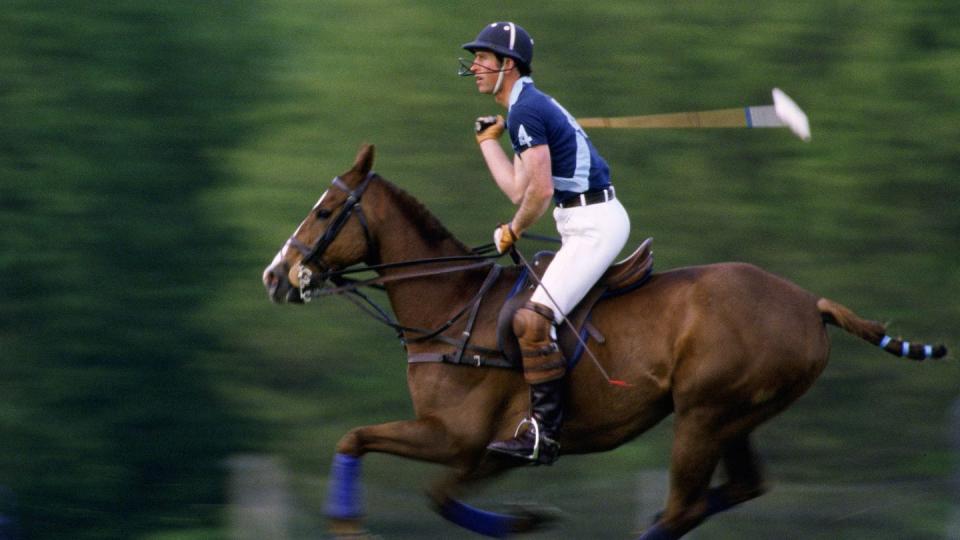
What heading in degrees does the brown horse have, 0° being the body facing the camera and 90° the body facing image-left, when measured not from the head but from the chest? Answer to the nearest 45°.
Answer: approximately 90°

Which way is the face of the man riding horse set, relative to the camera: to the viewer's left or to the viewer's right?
to the viewer's left

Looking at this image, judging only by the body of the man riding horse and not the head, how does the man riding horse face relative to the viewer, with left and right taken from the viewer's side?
facing to the left of the viewer
